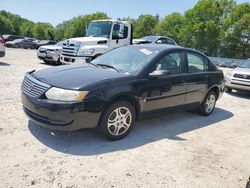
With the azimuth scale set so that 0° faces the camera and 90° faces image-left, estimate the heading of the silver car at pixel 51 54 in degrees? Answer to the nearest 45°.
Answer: approximately 45°

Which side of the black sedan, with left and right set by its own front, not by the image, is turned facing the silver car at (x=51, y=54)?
right

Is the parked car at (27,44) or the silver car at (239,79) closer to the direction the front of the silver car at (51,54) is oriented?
the silver car

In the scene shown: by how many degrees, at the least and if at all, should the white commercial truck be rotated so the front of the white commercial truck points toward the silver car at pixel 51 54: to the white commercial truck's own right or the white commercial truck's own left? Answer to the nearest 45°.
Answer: approximately 90° to the white commercial truck's own right

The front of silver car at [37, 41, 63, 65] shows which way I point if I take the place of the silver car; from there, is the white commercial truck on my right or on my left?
on my left

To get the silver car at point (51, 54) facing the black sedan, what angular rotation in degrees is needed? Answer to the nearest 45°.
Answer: approximately 45° to its left

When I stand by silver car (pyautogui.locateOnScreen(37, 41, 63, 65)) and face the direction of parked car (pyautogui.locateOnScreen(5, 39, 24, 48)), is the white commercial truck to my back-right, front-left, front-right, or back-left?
back-right

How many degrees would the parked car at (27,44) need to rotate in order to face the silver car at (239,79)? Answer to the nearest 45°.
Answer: approximately 45° to its left

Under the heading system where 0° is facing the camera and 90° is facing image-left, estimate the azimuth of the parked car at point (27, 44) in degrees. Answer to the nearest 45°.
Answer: approximately 45°

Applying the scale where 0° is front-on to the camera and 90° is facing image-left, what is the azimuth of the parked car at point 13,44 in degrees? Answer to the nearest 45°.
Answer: approximately 45°
